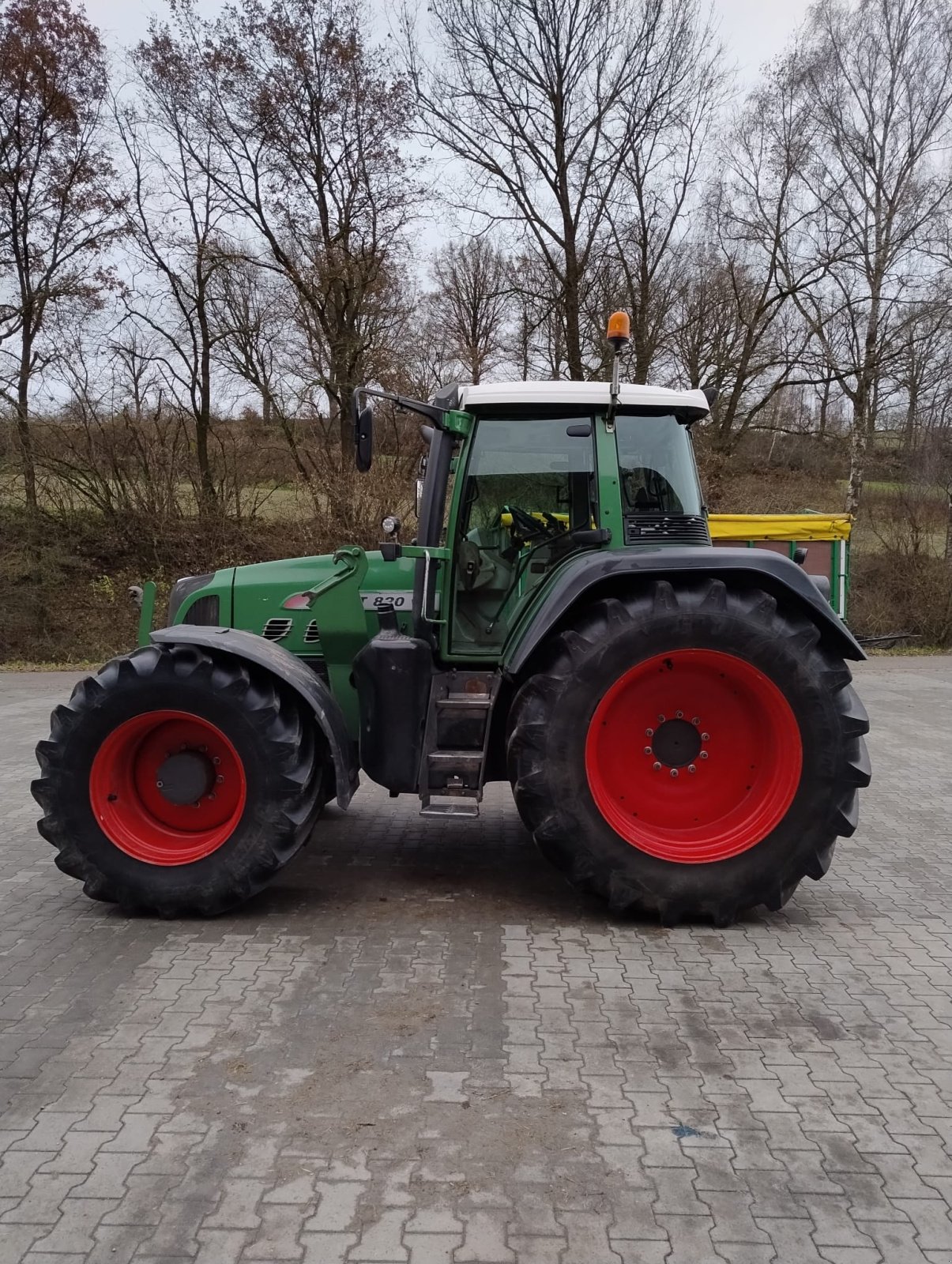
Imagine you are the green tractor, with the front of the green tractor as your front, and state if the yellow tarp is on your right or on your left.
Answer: on your right

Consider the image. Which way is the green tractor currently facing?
to the viewer's left
